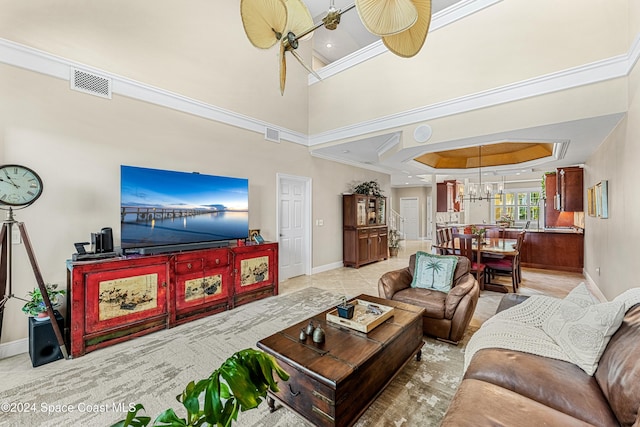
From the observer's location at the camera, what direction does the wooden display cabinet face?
facing the viewer and to the right of the viewer

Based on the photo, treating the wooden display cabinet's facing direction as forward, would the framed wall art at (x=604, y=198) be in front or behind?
in front

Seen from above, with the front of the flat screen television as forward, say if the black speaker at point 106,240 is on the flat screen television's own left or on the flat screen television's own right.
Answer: on the flat screen television's own right

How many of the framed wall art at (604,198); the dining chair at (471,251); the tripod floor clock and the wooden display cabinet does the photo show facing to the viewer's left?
1

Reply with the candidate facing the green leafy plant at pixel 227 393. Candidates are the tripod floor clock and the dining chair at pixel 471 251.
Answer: the tripod floor clock

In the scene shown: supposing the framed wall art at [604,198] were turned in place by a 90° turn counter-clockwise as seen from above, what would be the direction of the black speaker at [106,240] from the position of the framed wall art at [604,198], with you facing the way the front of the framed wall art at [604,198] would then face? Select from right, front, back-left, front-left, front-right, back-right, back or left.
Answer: front-right

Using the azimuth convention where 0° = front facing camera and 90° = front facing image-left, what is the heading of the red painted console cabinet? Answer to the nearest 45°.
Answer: approximately 315°

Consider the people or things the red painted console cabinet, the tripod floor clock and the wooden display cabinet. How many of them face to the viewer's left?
0

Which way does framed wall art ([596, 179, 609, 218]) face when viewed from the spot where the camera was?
facing to the left of the viewer

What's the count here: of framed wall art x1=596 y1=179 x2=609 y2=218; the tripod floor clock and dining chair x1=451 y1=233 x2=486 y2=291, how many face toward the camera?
1

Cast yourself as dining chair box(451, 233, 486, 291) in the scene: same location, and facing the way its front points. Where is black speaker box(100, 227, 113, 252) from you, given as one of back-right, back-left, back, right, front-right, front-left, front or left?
back

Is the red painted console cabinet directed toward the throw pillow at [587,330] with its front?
yes

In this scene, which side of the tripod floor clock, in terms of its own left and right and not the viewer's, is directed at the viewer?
front

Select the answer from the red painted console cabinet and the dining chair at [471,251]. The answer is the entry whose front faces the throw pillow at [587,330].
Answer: the red painted console cabinet

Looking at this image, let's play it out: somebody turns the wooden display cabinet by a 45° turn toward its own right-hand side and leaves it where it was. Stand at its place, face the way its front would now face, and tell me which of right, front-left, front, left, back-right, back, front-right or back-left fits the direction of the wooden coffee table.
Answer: front

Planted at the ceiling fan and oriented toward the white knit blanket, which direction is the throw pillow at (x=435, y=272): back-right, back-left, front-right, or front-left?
front-left
